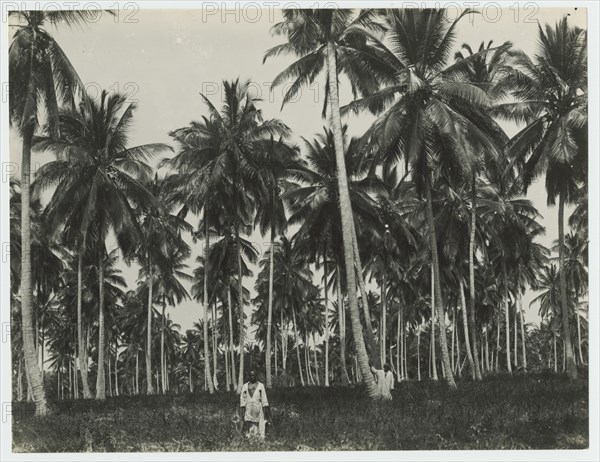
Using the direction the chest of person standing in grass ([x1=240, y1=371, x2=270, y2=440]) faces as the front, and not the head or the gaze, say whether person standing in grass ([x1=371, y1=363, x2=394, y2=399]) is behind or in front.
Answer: behind

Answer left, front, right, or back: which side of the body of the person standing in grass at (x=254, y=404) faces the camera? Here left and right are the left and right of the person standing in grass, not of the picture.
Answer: front

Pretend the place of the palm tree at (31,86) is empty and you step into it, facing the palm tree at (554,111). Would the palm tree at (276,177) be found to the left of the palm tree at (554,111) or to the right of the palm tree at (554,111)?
left

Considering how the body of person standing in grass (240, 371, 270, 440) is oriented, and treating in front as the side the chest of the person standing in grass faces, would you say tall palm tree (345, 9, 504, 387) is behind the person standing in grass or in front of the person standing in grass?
behind

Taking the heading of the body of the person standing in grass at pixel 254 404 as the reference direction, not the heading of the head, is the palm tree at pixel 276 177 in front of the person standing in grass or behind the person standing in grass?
behind

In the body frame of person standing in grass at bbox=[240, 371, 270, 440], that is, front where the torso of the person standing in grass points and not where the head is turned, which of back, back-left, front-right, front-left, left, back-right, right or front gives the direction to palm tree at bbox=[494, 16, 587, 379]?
back-left
